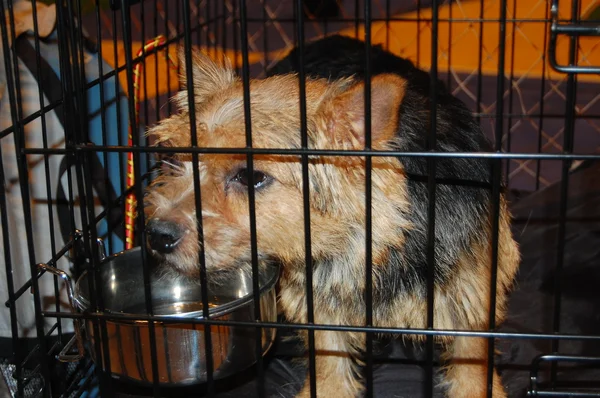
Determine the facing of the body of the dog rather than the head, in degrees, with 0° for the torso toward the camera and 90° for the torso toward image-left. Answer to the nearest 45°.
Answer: approximately 45°
